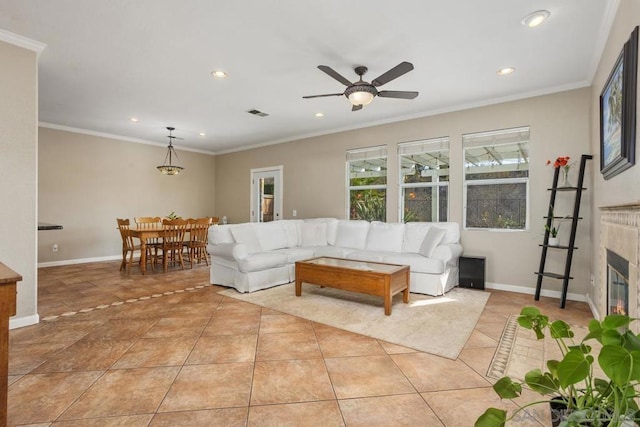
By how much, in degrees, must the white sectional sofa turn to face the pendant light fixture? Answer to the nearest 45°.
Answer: approximately 135° to its right

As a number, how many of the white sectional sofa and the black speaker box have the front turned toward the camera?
2

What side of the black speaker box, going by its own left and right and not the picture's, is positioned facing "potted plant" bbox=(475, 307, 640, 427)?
front

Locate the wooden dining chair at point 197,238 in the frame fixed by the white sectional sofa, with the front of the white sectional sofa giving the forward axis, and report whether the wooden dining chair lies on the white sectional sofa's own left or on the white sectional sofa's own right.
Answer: on the white sectional sofa's own right

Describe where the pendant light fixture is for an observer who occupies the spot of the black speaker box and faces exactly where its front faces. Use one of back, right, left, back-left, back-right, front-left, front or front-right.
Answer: right

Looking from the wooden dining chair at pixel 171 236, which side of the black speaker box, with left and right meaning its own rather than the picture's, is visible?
right

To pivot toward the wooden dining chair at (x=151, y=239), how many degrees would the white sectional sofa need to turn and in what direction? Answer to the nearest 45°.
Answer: approximately 90° to its right

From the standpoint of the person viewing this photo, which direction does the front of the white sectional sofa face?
facing the viewer

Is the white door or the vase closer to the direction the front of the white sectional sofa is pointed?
the vase

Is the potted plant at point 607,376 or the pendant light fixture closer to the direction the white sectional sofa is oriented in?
the potted plant

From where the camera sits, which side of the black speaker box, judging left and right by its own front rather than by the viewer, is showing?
front

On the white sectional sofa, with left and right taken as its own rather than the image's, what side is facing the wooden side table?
front
